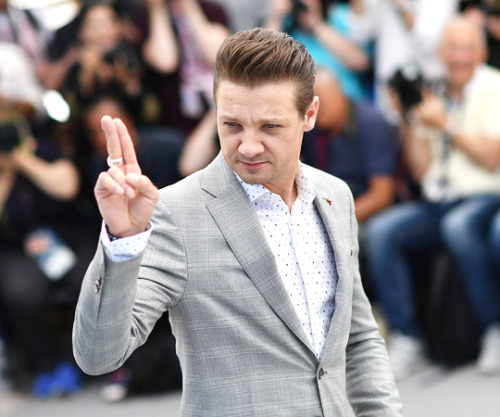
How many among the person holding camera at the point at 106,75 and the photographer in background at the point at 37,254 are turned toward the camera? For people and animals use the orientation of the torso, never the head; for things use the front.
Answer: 2

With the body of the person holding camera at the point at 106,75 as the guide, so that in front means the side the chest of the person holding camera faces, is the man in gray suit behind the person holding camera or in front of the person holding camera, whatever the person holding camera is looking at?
in front

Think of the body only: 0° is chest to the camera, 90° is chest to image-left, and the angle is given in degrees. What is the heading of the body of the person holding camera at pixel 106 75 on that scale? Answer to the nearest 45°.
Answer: approximately 0°

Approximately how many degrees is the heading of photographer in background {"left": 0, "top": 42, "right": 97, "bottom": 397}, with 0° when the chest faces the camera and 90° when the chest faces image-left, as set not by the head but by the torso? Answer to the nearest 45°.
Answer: approximately 0°

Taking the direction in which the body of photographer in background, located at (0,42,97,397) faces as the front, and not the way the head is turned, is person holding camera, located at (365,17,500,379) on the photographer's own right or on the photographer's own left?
on the photographer's own left

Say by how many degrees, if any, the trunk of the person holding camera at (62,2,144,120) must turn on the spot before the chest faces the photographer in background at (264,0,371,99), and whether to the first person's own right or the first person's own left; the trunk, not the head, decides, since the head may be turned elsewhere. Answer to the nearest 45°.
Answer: approximately 90° to the first person's own left

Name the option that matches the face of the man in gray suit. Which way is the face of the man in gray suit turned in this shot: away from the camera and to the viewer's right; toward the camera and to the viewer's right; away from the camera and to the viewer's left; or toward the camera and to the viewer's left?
toward the camera and to the viewer's left

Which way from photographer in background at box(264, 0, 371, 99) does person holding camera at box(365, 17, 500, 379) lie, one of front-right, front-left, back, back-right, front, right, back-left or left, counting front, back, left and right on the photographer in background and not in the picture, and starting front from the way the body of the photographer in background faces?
left
